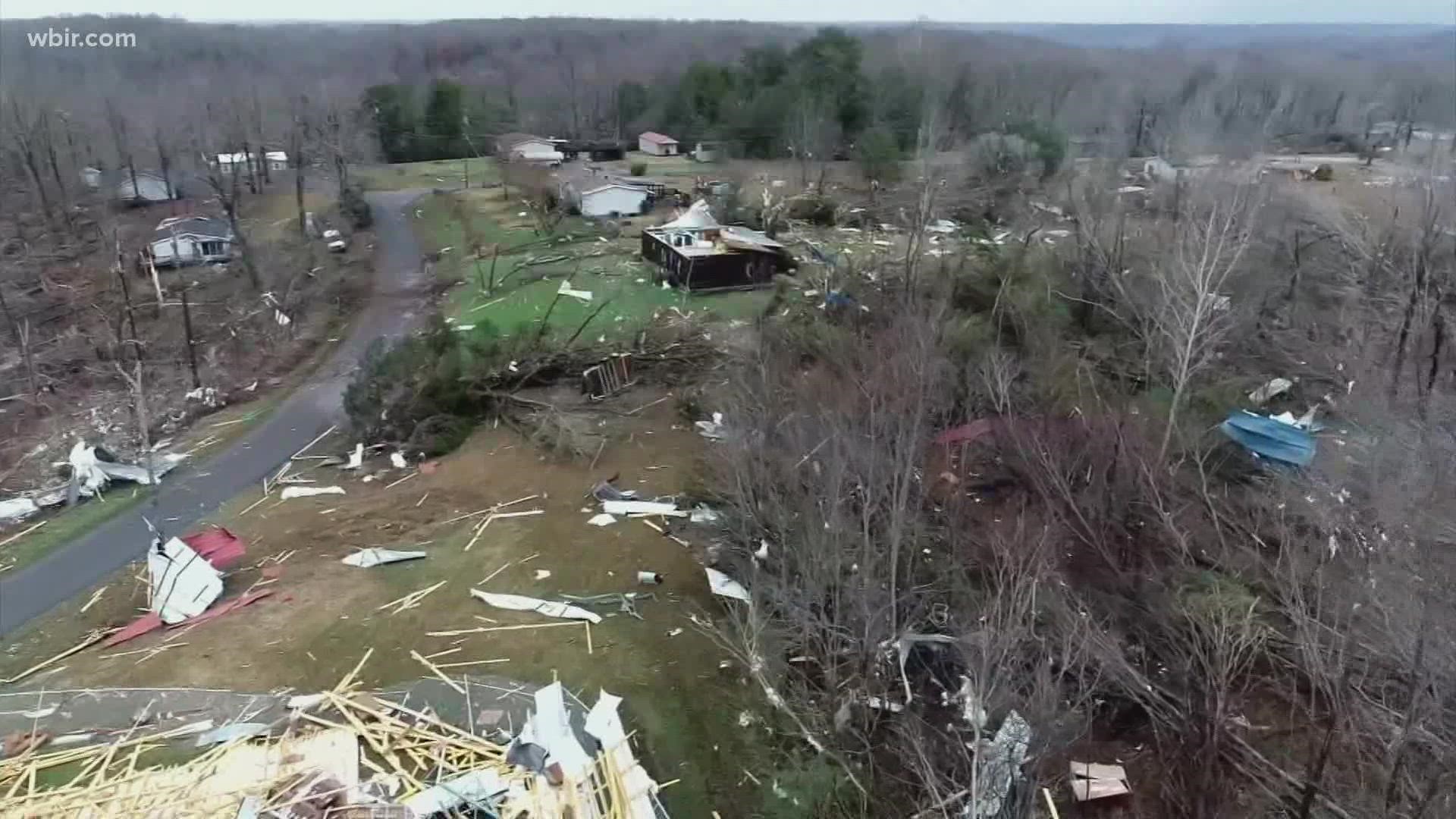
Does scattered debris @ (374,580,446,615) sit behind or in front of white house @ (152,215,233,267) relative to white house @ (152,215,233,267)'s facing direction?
in front

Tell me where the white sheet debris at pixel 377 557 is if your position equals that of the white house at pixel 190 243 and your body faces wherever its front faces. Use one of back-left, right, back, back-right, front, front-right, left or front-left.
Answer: front-right

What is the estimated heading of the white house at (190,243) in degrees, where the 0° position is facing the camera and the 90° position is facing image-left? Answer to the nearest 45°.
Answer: approximately 315°

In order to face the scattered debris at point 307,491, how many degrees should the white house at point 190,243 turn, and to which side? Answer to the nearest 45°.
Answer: approximately 45° to its right

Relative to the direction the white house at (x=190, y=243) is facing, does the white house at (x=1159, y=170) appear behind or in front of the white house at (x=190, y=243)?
in front

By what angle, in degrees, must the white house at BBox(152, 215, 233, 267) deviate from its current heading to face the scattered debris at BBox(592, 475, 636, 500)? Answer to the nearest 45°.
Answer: approximately 45° to its right

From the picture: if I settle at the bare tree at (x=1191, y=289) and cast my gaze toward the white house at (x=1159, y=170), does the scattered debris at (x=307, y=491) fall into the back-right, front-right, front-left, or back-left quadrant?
back-left

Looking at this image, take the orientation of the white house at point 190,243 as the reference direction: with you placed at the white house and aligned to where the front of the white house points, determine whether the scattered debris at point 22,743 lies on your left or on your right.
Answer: on your right

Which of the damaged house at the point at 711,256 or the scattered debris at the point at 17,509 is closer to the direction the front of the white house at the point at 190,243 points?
the damaged house

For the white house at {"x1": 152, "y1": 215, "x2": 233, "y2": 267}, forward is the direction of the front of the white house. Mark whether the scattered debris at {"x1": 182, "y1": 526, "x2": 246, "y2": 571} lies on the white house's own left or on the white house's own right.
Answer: on the white house's own right

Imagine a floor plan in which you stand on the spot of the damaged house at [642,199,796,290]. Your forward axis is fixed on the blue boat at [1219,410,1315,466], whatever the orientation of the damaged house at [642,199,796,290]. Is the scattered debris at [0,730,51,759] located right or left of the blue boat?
right

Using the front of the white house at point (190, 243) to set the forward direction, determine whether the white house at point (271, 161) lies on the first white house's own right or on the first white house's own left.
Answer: on the first white house's own left
